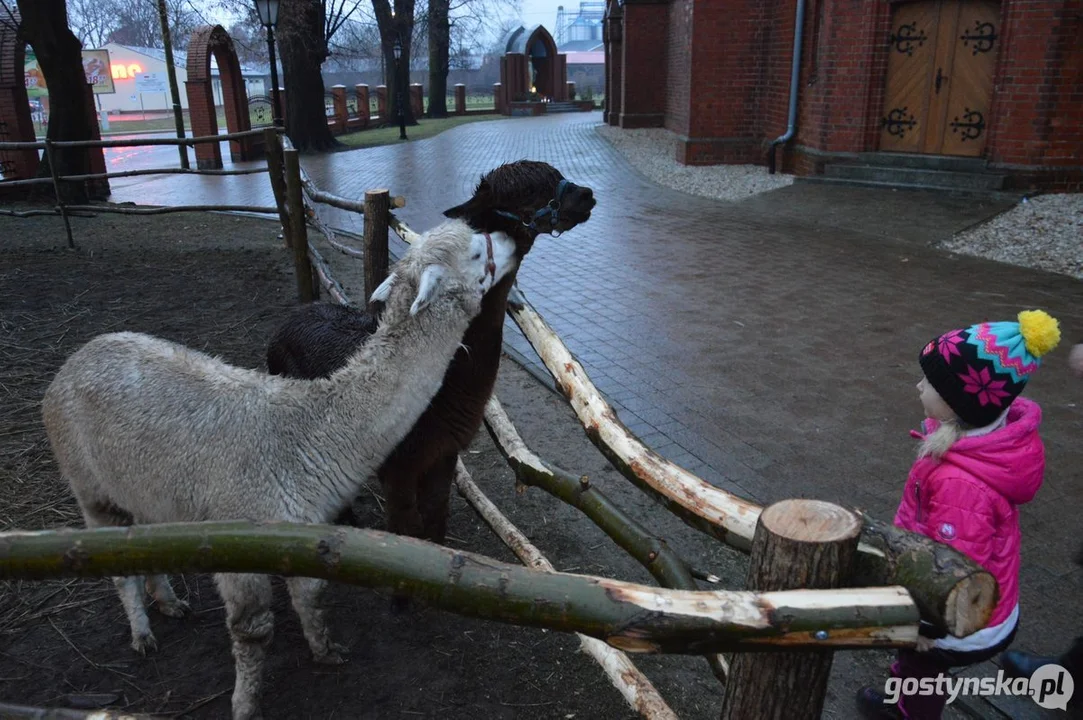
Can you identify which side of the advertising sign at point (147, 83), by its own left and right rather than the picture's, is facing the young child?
front

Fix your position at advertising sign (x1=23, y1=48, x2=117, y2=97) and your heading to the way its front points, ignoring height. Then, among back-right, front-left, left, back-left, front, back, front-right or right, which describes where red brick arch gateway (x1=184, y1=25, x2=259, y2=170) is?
front

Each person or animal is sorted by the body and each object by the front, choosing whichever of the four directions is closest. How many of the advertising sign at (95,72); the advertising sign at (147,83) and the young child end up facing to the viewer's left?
1

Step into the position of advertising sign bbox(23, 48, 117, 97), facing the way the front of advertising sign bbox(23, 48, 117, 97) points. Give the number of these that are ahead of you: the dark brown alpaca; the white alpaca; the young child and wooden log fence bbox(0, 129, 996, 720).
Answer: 4

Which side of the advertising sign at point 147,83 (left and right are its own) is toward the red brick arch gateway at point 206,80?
front

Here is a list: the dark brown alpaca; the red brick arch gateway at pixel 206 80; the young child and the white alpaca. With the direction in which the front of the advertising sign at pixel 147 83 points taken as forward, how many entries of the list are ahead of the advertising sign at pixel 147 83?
4

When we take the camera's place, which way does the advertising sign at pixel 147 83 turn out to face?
facing the viewer

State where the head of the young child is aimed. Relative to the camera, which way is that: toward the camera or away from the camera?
away from the camera

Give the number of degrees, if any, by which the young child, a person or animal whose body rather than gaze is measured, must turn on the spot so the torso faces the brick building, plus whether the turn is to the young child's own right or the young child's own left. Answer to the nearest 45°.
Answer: approximately 90° to the young child's own right

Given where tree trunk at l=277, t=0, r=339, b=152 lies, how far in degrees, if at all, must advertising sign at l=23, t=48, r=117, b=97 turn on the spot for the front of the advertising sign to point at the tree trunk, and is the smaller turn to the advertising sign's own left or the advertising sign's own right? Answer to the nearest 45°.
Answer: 0° — it already faces it

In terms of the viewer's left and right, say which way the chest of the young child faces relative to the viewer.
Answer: facing to the left of the viewer

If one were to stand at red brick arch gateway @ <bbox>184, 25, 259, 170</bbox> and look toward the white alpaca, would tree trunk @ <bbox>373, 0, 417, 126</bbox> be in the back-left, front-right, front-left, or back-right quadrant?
back-left

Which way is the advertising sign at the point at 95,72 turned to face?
toward the camera

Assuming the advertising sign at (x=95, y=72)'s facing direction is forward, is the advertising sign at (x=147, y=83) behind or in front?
behind

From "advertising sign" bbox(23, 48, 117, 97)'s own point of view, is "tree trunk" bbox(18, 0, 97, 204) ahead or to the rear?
ahead

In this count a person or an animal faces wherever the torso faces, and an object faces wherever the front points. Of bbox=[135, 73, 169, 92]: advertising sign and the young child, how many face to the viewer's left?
1

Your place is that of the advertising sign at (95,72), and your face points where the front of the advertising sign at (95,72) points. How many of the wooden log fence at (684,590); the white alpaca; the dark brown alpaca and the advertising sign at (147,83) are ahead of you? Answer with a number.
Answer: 3
